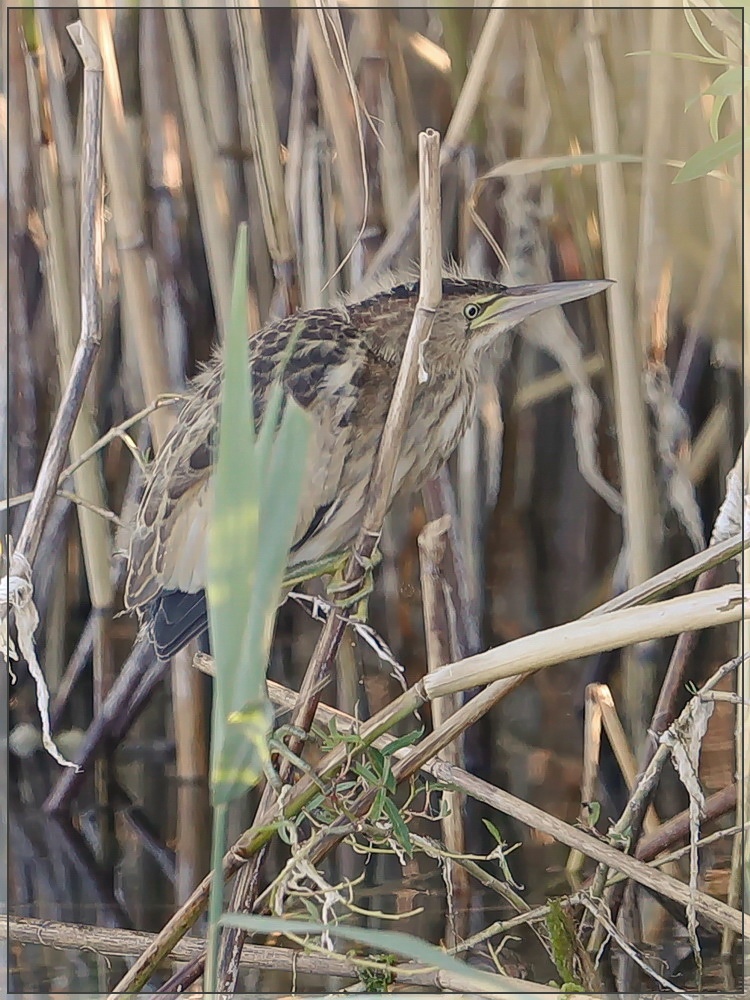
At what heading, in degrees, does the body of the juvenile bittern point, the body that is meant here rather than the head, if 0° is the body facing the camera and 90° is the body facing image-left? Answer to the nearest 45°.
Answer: approximately 270°
